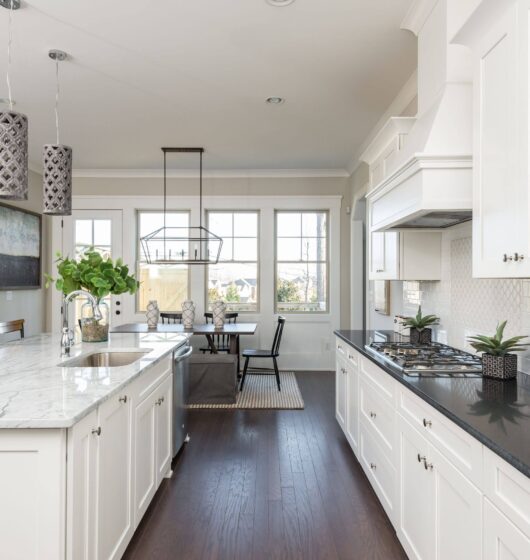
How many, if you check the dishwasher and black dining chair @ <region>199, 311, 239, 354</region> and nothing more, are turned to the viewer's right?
1

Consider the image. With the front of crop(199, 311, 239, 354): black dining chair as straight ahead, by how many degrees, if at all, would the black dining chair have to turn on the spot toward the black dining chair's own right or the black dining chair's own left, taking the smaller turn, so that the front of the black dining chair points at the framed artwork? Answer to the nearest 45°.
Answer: approximately 90° to the black dining chair's own right

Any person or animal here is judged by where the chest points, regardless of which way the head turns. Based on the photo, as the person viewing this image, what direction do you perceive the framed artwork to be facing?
facing the viewer and to the right of the viewer

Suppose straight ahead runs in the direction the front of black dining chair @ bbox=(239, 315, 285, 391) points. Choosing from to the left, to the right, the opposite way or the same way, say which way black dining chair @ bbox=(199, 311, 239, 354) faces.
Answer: to the left

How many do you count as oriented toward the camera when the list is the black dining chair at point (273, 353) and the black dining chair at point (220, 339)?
1

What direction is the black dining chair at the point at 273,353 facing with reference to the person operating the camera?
facing to the left of the viewer

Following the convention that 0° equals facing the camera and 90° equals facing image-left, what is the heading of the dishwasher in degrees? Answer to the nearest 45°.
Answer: approximately 270°

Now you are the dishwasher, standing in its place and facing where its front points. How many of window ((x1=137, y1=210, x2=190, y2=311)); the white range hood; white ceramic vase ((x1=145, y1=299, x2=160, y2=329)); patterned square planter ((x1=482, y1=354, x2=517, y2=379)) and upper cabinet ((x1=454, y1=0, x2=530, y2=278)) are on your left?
2

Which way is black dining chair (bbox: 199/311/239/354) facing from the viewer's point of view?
toward the camera

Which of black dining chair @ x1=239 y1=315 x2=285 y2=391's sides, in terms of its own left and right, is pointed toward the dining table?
front

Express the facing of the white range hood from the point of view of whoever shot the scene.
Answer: facing the viewer and to the left of the viewer

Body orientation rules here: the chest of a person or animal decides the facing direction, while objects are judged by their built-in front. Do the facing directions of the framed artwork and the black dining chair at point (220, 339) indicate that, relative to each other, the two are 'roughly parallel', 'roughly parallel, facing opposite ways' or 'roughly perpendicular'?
roughly perpendicular

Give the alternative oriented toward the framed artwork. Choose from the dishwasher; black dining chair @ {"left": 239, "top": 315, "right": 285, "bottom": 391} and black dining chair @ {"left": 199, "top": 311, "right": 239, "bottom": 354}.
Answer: black dining chair @ {"left": 239, "top": 315, "right": 285, "bottom": 391}

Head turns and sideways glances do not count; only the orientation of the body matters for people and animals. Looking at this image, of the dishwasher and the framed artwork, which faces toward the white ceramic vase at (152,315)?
the framed artwork

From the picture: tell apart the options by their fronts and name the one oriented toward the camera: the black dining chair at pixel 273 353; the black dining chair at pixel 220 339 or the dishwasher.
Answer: the black dining chair at pixel 220 339

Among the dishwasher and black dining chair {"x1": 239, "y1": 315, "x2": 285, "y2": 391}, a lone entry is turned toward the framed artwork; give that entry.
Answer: the black dining chair

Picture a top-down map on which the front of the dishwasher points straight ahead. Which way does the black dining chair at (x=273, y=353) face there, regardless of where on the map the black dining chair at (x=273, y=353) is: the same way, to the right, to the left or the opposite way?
the opposite way

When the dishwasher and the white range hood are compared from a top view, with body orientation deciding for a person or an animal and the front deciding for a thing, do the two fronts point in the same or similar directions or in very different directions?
very different directions

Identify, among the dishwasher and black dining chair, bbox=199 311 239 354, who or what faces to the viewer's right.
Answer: the dishwasher
